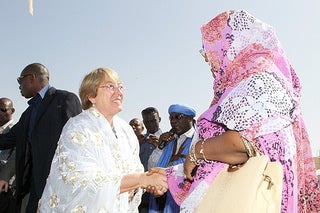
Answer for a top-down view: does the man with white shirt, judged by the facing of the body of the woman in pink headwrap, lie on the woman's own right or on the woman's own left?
on the woman's own right

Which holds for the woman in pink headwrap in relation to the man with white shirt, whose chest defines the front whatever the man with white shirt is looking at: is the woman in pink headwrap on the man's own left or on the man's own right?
on the man's own left

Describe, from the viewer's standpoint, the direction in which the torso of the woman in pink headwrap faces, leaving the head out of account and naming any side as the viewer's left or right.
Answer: facing to the left of the viewer

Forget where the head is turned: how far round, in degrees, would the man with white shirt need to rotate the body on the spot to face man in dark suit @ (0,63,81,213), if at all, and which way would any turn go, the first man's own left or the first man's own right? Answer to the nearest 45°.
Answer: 0° — they already face them

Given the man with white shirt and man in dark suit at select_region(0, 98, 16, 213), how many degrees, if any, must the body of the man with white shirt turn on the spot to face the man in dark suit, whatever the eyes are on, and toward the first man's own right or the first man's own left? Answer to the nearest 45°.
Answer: approximately 45° to the first man's own right

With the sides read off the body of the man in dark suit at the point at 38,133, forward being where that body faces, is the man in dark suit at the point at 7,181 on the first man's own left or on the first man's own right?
on the first man's own right
